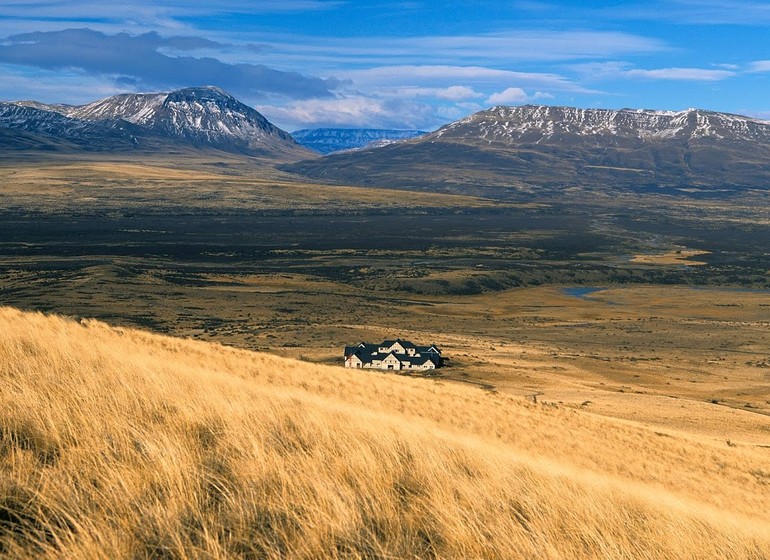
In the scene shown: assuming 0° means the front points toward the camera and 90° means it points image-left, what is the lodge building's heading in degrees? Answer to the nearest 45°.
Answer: approximately 0°
